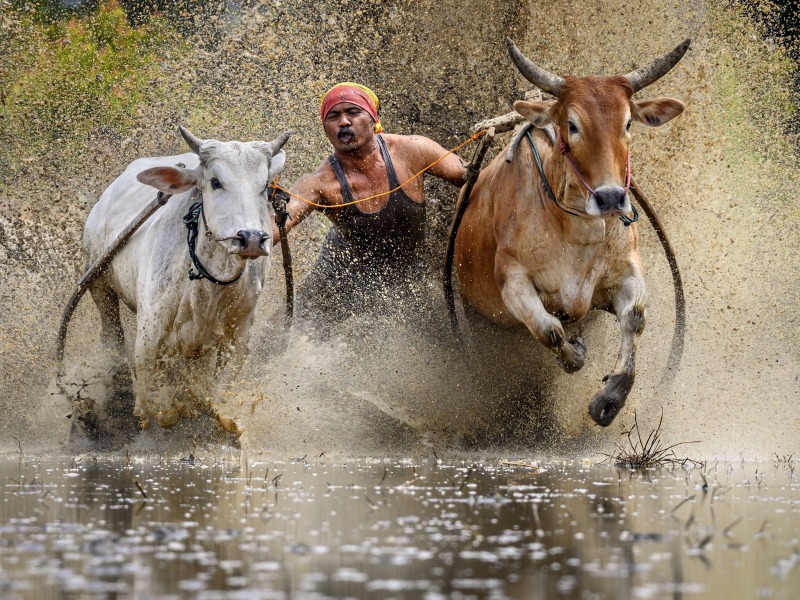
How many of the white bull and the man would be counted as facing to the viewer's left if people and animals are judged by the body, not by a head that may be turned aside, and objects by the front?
0

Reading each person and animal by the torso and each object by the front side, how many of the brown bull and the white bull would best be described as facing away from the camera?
0

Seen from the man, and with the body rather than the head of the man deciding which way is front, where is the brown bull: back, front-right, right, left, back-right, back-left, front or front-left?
front-left

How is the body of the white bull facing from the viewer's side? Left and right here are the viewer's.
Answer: facing the viewer and to the right of the viewer

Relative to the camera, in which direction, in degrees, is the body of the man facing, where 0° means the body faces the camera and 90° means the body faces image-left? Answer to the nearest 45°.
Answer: approximately 0°

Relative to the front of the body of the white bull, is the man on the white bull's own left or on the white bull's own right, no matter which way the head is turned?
on the white bull's own left

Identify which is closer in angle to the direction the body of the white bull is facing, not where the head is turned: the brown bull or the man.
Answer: the brown bull

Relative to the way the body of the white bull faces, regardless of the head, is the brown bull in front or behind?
in front
